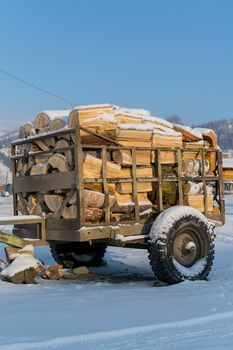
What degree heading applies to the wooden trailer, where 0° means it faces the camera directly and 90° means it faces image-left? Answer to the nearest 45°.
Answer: approximately 45°

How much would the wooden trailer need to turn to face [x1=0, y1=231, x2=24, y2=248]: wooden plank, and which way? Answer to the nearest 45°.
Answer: approximately 45° to its right
